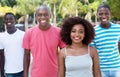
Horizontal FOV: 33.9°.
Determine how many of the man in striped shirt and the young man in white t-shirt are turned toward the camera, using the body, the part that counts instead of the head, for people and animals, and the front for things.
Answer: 2

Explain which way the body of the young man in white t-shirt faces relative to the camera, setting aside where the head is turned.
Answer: toward the camera

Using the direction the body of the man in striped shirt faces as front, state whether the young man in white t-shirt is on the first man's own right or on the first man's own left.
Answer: on the first man's own right

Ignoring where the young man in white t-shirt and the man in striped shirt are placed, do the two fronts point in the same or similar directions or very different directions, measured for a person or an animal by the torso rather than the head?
same or similar directions

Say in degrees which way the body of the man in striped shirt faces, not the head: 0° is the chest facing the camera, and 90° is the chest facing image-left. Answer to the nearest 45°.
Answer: approximately 0°

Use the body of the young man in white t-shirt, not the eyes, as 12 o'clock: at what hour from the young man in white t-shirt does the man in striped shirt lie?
The man in striped shirt is roughly at 10 o'clock from the young man in white t-shirt.
